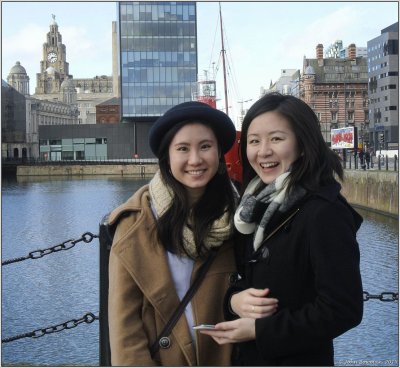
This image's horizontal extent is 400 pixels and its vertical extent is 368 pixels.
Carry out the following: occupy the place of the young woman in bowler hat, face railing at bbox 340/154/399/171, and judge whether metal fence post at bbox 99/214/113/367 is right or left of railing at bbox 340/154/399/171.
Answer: left

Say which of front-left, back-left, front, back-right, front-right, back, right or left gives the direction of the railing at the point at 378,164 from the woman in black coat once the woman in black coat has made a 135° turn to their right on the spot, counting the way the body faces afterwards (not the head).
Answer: front

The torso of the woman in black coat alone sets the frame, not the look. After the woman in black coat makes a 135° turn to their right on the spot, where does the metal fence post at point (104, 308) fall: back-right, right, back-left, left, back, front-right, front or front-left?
front-left

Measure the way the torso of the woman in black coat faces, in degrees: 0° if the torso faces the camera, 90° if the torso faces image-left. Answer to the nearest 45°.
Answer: approximately 45°
